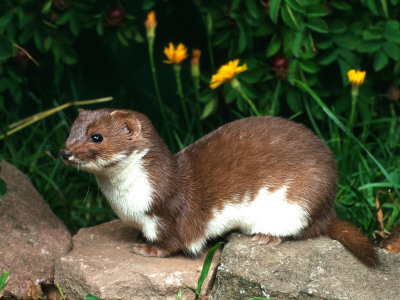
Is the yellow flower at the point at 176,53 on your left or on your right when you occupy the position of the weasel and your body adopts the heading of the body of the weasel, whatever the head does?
on your right

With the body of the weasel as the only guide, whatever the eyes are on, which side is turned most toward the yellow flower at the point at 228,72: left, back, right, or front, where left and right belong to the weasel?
right

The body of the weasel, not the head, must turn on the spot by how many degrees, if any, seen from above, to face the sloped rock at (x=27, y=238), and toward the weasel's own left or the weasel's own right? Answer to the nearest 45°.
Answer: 0° — it already faces it

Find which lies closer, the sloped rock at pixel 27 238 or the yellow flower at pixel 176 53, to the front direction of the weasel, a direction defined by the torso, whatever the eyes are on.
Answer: the sloped rock

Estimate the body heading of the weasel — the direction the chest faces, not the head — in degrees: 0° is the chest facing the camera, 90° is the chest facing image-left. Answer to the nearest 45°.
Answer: approximately 90°
